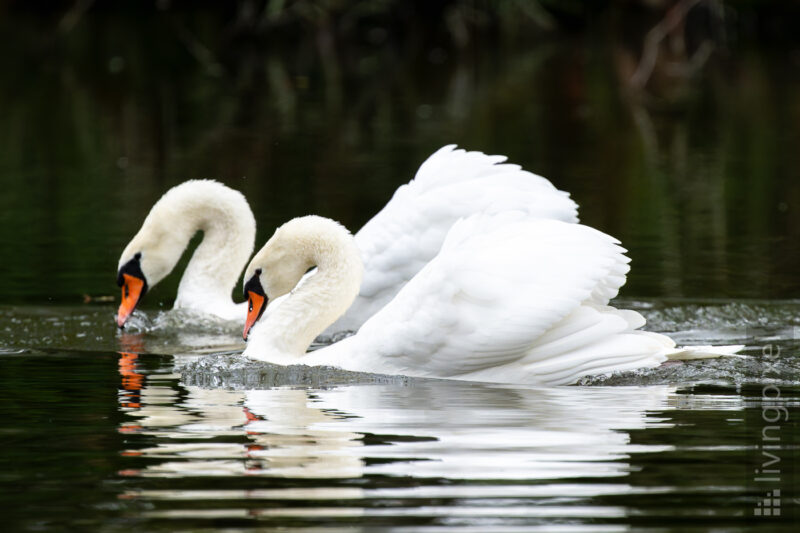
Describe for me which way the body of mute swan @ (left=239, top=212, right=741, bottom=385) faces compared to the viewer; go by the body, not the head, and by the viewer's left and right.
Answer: facing to the left of the viewer

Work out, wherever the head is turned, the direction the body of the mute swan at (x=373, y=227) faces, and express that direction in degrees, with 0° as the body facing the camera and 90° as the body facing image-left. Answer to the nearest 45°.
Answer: approximately 90°

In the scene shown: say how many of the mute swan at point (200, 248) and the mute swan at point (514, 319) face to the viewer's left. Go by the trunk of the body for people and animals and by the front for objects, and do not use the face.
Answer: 2

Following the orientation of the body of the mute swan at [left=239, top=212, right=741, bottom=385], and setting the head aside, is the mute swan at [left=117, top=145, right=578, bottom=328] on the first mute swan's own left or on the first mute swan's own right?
on the first mute swan's own right

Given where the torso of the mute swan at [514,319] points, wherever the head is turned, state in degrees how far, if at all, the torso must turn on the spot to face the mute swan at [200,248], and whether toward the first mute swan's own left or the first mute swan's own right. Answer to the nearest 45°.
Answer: approximately 45° to the first mute swan's own right

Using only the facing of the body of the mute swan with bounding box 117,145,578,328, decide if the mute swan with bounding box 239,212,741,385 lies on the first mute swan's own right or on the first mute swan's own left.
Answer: on the first mute swan's own left

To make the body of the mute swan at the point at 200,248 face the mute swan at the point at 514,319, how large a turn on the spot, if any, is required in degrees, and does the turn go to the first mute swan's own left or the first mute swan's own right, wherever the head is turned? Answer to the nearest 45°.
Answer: approximately 135° to the first mute swan's own left
